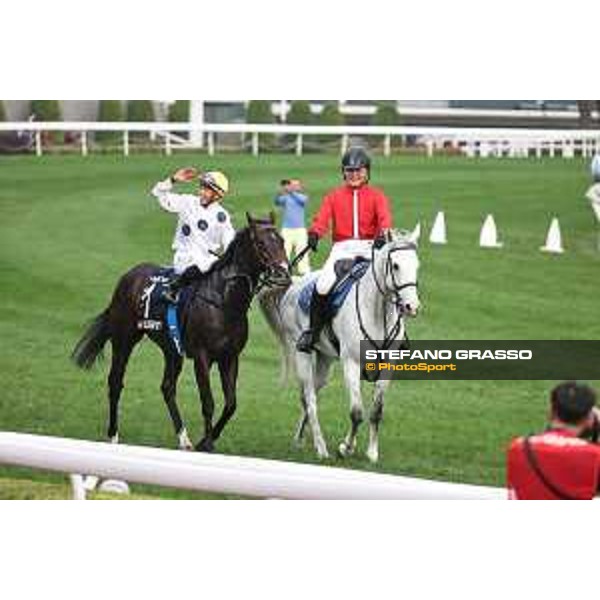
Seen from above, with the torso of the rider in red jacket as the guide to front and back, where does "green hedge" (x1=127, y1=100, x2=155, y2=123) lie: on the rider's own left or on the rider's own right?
on the rider's own right

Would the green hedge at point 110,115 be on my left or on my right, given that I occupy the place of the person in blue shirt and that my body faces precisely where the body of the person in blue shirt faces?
on my right

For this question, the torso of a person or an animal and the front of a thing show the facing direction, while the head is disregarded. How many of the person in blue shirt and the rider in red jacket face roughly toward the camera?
2

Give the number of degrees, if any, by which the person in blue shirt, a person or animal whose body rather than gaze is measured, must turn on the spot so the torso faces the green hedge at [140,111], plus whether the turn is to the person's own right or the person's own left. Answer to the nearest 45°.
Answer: approximately 135° to the person's own right

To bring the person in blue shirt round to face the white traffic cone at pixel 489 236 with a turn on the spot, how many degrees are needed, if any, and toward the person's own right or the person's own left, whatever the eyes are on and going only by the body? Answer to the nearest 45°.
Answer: approximately 90° to the person's own left

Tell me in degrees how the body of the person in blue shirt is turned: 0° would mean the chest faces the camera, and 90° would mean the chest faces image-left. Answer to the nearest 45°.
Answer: approximately 0°

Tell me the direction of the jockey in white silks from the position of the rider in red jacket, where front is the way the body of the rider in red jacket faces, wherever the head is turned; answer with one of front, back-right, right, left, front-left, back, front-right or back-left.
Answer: right

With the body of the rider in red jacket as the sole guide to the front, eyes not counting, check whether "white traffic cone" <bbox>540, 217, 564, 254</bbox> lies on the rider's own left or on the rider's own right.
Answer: on the rider's own left

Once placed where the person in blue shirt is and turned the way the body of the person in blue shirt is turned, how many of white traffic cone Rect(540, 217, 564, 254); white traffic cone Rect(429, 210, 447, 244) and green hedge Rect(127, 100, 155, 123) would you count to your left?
2
